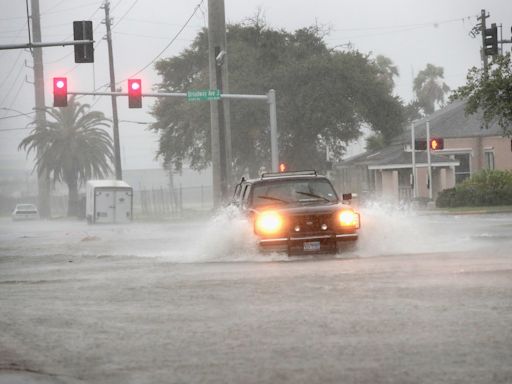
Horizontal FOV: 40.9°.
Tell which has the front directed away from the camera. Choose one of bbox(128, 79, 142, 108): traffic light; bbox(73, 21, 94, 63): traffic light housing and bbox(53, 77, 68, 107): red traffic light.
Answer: the traffic light housing

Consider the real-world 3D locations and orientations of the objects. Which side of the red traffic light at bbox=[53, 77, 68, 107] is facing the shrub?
left

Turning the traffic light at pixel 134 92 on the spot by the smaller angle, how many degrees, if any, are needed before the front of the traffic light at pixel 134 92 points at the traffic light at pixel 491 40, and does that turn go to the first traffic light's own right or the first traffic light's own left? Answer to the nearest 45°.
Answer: approximately 45° to the first traffic light's own left

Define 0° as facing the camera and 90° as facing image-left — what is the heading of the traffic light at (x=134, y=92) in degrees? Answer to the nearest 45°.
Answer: approximately 0°

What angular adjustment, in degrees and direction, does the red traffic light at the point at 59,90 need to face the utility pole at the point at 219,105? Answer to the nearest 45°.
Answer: approximately 90° to its left

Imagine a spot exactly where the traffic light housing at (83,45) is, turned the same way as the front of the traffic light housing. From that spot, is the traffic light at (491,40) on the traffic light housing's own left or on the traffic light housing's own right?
on the traffic light housing's own right

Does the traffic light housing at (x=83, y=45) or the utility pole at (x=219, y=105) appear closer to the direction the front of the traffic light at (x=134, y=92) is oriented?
the traffic light housing

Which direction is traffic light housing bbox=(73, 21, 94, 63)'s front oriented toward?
away from the camera

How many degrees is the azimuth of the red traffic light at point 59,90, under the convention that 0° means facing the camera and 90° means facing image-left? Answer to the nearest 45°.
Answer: approximately 0°

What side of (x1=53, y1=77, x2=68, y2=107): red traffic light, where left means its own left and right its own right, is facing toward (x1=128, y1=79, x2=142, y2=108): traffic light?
left
